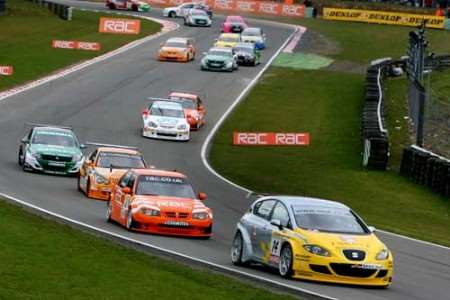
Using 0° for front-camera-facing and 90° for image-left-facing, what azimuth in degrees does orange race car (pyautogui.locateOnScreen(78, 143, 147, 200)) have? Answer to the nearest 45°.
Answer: approximately 315°

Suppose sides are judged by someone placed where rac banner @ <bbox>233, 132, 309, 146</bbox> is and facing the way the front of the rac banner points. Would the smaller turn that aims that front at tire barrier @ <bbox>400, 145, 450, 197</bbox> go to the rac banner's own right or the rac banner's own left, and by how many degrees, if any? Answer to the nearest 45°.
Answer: approximately 45° to the rac banner's own left

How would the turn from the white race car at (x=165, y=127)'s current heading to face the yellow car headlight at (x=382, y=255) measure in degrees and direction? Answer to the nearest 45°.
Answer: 0° — it already faces it

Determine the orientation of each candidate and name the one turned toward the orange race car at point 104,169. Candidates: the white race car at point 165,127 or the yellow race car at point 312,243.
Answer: the white race car

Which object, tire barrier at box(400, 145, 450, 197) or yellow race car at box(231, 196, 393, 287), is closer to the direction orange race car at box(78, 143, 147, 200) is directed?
the yellow race car

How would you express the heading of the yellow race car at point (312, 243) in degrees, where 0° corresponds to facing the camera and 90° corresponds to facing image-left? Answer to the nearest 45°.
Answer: approximately 315°

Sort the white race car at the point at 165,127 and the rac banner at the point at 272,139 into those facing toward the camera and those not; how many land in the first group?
2

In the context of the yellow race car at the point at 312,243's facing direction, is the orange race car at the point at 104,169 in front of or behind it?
behind

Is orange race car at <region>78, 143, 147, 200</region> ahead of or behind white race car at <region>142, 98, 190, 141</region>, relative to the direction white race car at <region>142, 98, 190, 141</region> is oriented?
ahead
